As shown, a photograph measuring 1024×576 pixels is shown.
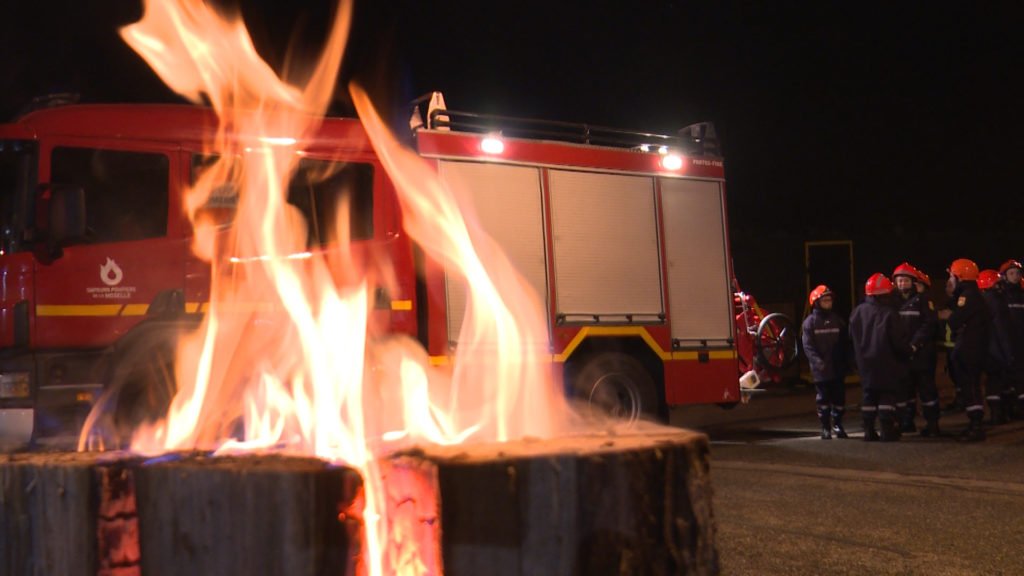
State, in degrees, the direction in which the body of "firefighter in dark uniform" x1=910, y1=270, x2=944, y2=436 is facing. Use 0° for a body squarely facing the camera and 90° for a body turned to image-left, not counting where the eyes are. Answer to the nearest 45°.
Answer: approximately 90°

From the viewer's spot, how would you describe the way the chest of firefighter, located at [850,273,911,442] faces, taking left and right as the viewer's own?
facing away from the viewer

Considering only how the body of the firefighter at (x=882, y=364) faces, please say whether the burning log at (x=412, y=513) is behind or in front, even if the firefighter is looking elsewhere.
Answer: behind

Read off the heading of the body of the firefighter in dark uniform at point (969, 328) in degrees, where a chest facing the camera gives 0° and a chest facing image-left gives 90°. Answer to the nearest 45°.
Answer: approximately 90°

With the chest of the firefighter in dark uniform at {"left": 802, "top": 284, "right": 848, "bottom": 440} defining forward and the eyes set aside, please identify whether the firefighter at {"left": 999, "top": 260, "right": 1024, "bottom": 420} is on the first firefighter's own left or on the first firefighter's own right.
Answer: on the first firefighter's own left

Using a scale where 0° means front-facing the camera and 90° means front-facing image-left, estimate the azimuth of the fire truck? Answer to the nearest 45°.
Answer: approximately 45°

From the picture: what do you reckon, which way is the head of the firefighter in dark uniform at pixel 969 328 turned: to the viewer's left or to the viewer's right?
to the viewer's left
